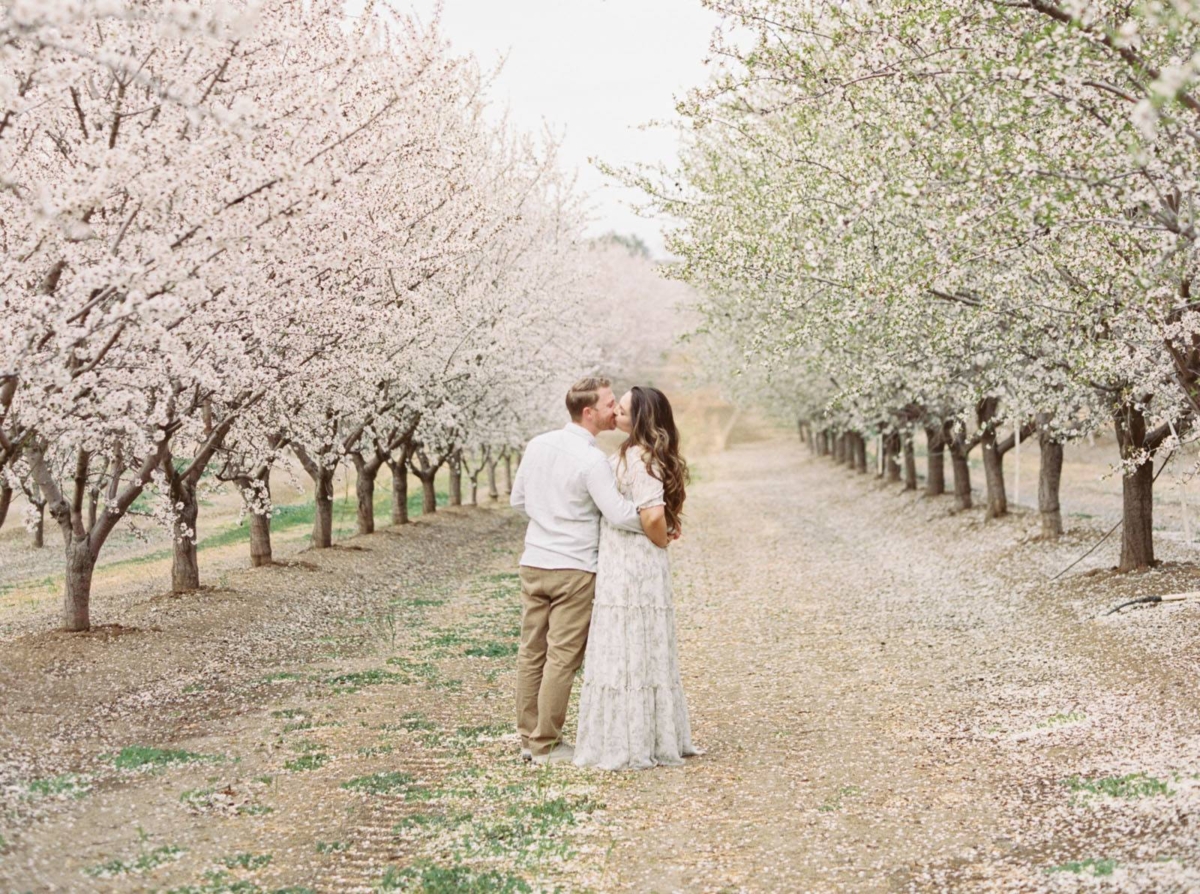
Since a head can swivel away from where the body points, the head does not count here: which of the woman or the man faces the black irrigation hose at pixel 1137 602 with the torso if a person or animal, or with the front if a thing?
the man

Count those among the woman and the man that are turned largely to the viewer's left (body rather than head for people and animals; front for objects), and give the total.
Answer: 1

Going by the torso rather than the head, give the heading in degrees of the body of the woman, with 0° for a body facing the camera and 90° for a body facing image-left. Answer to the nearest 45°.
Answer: approximately 90°

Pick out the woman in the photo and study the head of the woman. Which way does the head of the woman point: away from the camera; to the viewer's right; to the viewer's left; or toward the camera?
to the viewer's left

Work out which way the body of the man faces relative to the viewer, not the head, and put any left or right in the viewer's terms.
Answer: facing away from the viewer and to the right of the viewer

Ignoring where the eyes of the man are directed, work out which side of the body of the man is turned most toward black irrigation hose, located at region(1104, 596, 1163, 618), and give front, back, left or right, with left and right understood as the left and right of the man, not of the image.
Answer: front

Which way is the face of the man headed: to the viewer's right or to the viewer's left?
to the viewer's right
